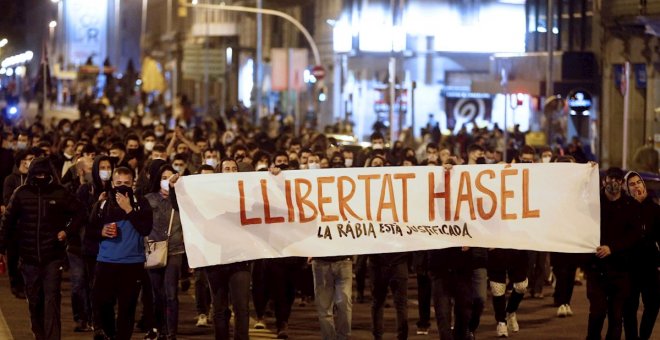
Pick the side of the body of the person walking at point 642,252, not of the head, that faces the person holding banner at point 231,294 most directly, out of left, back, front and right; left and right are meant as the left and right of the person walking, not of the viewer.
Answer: right

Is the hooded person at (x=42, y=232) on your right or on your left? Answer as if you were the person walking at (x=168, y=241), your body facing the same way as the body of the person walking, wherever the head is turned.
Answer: on your right

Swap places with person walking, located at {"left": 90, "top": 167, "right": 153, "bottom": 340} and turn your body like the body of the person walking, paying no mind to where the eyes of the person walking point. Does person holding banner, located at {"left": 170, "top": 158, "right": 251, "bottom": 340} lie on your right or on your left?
on your left

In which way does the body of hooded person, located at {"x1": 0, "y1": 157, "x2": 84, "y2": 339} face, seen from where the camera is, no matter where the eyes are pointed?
toward the camera

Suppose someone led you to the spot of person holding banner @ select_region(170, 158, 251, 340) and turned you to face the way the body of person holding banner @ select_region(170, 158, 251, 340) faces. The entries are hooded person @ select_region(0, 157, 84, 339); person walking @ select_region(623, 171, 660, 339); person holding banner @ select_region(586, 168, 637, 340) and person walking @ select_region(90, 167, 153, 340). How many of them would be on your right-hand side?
2

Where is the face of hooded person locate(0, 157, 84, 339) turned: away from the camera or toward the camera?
toward the camera

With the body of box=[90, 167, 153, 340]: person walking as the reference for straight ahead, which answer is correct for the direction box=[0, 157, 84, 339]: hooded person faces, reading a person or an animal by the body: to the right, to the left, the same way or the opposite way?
the same way

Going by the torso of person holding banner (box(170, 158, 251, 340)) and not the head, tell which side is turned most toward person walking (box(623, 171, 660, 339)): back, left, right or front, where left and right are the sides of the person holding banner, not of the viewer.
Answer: left

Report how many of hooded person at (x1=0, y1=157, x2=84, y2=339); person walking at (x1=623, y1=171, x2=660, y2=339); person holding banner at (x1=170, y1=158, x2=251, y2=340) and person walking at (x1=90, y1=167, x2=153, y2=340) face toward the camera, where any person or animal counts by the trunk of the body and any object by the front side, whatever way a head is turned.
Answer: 4

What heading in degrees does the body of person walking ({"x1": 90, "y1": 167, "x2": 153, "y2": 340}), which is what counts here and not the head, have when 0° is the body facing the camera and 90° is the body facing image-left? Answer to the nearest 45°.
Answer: approximately 0°

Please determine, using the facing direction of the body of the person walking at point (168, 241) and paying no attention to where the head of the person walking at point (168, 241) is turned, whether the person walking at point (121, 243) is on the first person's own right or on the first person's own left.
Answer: on the first person's own right

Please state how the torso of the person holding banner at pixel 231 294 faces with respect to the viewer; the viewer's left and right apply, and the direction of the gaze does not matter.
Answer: facing the viewer

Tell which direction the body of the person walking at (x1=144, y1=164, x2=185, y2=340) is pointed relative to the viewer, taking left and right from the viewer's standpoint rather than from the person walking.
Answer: facing the viewer and to the right of the viewer

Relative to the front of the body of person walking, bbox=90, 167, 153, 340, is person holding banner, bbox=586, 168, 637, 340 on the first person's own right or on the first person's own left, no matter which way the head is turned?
on the first person's own left
